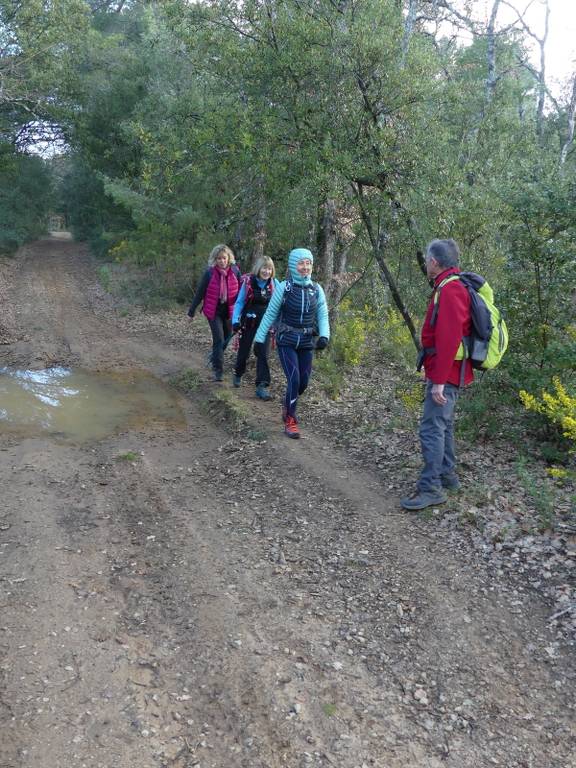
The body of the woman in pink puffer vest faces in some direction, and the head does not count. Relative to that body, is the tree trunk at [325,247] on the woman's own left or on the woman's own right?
on the woman's own left

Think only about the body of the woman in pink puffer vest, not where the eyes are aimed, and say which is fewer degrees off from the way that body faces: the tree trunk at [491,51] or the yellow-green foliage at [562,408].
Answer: the yellow-green foliage

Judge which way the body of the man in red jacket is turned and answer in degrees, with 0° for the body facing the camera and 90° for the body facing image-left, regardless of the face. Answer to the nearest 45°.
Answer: approximately 90°

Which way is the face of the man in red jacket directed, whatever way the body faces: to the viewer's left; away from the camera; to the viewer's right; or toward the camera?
to the viewer's left

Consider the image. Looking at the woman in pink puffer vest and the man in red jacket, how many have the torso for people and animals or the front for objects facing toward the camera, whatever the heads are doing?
1

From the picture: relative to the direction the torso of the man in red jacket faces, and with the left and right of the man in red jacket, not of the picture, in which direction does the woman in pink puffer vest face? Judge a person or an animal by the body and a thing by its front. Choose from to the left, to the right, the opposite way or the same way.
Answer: to the left

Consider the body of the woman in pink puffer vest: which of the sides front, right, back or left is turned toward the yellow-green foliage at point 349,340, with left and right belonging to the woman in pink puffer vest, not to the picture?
left

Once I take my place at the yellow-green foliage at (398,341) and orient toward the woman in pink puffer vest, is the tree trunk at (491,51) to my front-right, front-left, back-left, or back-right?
back-right

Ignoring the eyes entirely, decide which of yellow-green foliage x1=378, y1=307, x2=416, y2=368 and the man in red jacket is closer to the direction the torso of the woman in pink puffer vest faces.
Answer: the man in red jacket

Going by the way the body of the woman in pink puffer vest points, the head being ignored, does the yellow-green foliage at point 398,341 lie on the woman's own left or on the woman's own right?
on the woman's own left

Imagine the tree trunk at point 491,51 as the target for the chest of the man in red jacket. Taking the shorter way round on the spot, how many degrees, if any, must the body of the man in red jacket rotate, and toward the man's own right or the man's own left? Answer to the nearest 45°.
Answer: approximately 90° to the man's own right

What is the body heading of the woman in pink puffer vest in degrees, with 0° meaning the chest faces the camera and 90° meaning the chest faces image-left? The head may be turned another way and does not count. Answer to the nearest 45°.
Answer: approximately 0°
